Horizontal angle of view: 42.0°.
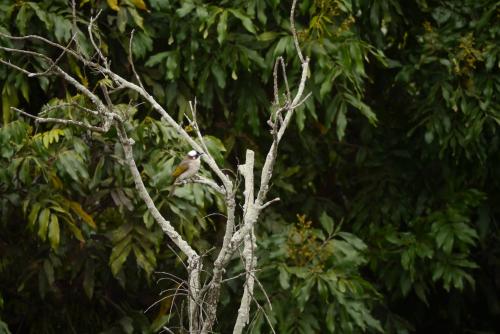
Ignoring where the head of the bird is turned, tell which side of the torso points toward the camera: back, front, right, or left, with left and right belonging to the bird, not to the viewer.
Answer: right
